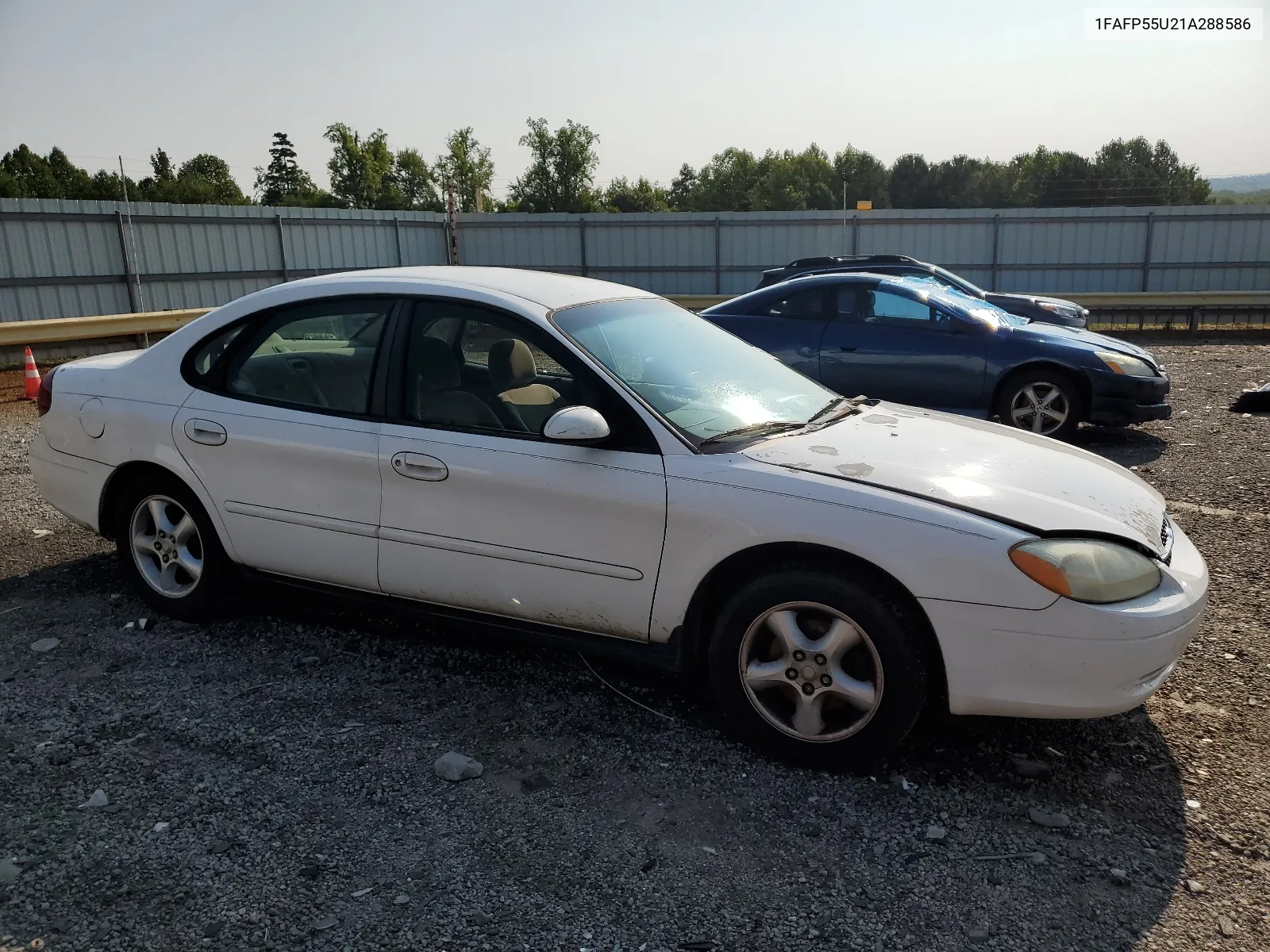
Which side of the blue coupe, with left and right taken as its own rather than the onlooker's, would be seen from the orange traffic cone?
back

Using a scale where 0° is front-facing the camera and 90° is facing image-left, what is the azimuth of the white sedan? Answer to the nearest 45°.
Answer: approximately 315°

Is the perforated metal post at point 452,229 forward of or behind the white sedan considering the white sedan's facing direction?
behind

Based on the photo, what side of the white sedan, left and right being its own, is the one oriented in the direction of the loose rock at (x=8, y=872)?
right

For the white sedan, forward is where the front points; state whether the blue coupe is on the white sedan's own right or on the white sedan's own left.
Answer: on the white sedan's own left

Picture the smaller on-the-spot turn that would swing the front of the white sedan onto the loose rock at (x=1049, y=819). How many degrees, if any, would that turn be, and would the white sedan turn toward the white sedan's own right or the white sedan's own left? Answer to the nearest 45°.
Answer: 0° — it already faces it

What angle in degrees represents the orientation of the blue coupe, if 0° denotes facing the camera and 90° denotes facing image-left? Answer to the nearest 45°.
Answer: approximately 270°

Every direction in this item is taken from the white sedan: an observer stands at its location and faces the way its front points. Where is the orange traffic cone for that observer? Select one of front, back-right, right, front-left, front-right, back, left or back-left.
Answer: back

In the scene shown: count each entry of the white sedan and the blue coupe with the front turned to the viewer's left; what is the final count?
0

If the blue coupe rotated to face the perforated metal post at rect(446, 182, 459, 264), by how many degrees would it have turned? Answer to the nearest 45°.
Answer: approximately 135° to its left

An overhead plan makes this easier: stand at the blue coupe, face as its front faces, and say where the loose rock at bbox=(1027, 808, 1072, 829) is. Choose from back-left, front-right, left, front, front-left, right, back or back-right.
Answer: right

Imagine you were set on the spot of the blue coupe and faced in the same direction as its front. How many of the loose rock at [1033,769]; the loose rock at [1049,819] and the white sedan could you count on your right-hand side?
3
